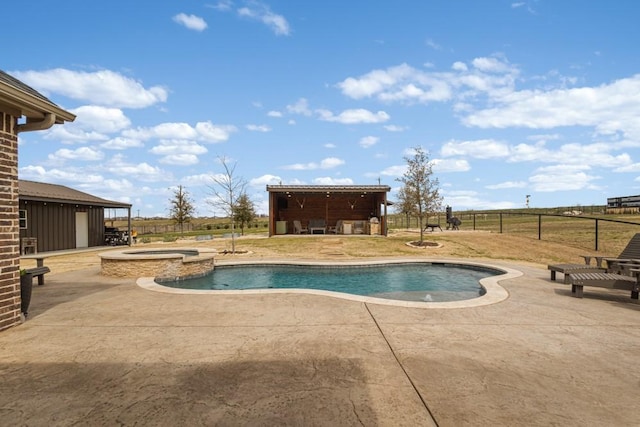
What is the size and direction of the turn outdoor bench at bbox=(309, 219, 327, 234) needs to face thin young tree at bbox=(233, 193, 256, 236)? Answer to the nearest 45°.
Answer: approximately 135° to its right

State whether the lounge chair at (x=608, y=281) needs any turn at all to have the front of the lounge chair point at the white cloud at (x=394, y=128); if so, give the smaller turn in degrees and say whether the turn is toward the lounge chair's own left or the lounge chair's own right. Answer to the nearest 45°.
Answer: approximately 45° to the lounge chair's own right

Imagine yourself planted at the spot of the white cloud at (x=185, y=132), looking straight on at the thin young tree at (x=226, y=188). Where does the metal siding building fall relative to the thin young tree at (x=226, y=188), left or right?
right

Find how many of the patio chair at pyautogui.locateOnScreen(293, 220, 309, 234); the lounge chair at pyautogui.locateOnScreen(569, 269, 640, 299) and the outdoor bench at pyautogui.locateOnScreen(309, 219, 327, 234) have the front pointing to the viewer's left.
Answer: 1

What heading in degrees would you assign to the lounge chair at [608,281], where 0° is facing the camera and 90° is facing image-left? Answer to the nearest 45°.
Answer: approximately 90°

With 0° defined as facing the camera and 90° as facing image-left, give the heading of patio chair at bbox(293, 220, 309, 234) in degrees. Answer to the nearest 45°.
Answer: approximately 315°

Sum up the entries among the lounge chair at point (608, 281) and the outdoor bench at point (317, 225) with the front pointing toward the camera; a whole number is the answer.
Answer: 1

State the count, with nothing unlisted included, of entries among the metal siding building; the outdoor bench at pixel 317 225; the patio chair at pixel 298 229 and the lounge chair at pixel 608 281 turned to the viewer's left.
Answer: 1

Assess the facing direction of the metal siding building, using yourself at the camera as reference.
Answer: facing the viewer and to the right of the viewer

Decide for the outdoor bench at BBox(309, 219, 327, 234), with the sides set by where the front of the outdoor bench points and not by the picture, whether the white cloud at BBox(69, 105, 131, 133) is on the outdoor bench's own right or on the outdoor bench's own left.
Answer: on the outdoor bench's own right

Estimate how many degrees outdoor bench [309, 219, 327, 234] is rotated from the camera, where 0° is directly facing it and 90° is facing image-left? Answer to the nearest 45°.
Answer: approximately 0°

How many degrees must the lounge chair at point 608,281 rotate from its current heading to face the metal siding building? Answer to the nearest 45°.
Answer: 0° — it already faces it

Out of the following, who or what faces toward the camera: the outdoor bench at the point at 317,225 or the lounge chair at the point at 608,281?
the outdoor bench
